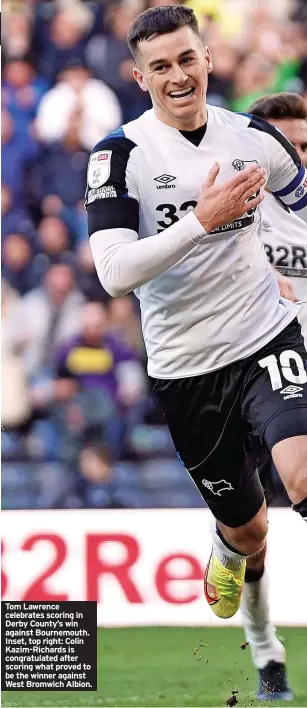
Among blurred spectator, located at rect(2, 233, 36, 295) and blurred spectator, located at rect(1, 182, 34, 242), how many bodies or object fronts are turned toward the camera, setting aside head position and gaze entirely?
2

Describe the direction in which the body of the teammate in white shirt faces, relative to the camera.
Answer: toward the camera

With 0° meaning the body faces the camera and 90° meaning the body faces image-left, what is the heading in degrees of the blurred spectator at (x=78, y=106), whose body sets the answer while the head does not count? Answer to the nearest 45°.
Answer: approximately 0°

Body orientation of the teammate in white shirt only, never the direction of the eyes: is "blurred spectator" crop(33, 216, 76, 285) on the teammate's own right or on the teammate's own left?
on the teammate's own right

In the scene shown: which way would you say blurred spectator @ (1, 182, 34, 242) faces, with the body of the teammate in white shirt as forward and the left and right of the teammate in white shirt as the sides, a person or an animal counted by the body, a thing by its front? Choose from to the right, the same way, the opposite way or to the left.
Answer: the same way

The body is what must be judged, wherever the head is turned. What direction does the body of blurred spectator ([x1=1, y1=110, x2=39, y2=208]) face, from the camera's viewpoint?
toward the camera

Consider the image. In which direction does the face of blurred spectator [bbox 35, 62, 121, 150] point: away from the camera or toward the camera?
toward the camera

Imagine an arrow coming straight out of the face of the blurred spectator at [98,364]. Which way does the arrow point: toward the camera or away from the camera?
toward the camera

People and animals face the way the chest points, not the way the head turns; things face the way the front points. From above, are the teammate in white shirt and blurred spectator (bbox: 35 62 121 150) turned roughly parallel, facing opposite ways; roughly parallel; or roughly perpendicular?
roughly parallel

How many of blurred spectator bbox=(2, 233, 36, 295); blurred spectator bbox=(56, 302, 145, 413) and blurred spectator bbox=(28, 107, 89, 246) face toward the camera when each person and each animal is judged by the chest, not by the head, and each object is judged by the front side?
3

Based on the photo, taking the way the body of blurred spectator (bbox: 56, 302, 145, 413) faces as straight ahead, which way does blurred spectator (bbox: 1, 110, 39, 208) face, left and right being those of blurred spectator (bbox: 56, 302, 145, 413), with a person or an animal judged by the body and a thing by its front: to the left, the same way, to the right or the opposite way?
the same way

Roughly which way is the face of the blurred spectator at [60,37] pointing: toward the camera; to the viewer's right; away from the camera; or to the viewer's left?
toward the camera

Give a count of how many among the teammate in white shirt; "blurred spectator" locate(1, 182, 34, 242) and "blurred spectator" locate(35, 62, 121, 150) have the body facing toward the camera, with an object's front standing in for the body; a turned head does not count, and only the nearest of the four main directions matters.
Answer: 3

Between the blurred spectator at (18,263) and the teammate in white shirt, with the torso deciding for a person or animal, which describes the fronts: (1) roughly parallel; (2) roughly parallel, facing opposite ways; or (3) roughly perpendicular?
roughly parallel

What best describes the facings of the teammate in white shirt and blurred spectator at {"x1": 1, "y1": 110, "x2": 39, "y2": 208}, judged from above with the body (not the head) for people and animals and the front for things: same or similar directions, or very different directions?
same or similar directions

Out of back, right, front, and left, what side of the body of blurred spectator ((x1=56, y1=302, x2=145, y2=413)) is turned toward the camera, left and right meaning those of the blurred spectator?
front

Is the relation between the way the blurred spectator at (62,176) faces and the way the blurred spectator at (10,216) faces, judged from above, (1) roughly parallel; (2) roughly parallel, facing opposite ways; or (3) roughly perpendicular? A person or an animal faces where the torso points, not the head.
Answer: roughly parallel
